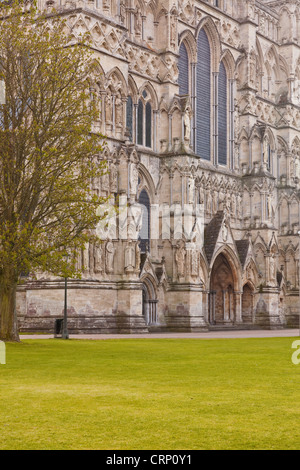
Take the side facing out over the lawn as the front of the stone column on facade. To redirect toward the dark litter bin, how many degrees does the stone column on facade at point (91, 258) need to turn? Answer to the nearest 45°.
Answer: approximately 45° to its right

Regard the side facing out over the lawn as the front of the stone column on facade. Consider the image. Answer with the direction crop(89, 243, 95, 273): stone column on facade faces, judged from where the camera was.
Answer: facing the viewer and to the right of the viewer

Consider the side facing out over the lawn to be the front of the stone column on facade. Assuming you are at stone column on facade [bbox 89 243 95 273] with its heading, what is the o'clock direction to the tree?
The tree is roughly at 2 o'clock from the stone column on facade.
